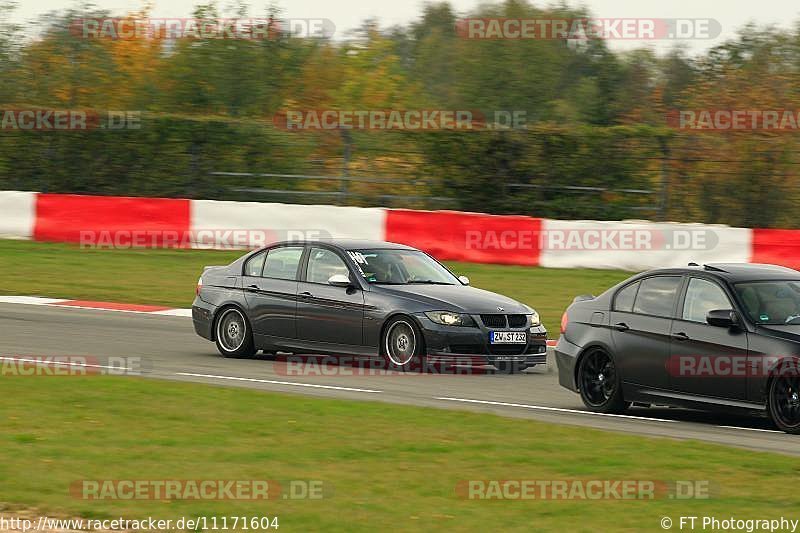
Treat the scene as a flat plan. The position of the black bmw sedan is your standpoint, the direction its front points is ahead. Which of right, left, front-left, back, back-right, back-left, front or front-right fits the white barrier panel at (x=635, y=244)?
back-left

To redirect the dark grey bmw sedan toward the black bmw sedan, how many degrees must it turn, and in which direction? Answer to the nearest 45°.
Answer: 0° — it already faces it

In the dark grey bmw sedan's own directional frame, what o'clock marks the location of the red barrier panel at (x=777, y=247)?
The red barrier panel is roughly at 9 o'clock from the dark grey bmw sedan.

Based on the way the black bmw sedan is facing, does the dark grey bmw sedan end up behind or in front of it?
behind

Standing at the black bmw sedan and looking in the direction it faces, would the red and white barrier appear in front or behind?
behind

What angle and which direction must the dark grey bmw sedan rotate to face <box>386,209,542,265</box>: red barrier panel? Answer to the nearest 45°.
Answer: approximately 135° to its left

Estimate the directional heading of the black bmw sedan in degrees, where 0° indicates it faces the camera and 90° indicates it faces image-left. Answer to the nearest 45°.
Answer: approximately 315°

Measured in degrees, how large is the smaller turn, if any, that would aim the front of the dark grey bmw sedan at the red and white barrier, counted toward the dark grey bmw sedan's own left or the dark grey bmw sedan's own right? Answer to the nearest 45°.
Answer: approximately 135° to the dark grey bmw sedan's own left

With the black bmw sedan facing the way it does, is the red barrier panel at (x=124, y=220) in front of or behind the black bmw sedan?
behind

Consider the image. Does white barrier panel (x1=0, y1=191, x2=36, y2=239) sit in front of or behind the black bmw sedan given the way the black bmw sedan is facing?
behind
